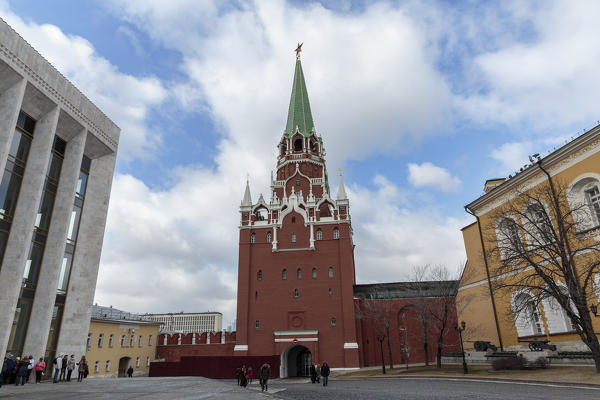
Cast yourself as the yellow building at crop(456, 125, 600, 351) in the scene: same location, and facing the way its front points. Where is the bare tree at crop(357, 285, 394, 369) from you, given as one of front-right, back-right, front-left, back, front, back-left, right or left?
right

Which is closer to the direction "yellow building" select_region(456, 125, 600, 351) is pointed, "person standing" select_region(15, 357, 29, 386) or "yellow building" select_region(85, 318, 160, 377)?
the person standing

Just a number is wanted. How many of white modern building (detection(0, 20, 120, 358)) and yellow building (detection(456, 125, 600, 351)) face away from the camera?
0

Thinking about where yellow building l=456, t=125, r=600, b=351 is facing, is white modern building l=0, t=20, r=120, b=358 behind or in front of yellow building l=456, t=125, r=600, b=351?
in front

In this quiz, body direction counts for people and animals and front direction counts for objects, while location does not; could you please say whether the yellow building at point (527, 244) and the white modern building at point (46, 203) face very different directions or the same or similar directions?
very different directions

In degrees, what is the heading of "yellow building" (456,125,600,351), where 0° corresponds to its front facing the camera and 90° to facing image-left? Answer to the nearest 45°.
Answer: approximately 45°

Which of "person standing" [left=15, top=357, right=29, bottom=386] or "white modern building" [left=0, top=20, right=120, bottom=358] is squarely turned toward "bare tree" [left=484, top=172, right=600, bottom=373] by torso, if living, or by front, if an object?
the white modern building
